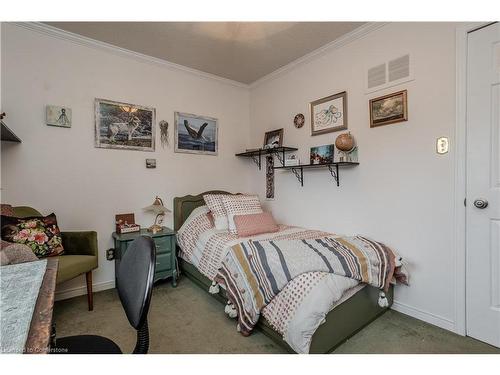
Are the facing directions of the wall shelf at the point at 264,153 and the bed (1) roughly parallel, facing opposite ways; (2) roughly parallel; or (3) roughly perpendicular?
roughly perpendicular

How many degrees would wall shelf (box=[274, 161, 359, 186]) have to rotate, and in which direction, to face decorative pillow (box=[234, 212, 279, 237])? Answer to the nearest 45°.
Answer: approximately 45° to its right

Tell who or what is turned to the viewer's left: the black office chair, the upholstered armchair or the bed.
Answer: the black office chair

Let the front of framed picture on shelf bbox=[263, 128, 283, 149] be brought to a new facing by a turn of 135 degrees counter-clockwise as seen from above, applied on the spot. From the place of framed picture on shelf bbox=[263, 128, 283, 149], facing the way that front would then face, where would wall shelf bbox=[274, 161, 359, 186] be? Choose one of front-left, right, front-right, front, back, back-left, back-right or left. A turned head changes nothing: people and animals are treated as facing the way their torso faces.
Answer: front-right

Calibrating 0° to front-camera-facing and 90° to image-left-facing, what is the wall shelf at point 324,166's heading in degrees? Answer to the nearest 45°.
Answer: approximately 45°

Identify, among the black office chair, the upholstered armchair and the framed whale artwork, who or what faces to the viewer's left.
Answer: the black office chair

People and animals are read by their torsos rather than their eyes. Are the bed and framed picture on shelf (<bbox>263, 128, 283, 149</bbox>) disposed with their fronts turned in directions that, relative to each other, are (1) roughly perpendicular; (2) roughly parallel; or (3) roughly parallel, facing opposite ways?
roughly perpendicular

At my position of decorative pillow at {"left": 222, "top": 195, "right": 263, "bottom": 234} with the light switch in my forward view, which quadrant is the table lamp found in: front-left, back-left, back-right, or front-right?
back-right

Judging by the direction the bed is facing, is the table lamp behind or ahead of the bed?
behind

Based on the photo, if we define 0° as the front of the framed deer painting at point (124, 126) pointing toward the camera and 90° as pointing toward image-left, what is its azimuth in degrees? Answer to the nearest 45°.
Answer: approximately 315°

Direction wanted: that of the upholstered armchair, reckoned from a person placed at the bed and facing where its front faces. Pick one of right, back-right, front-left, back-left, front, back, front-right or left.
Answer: back-right
